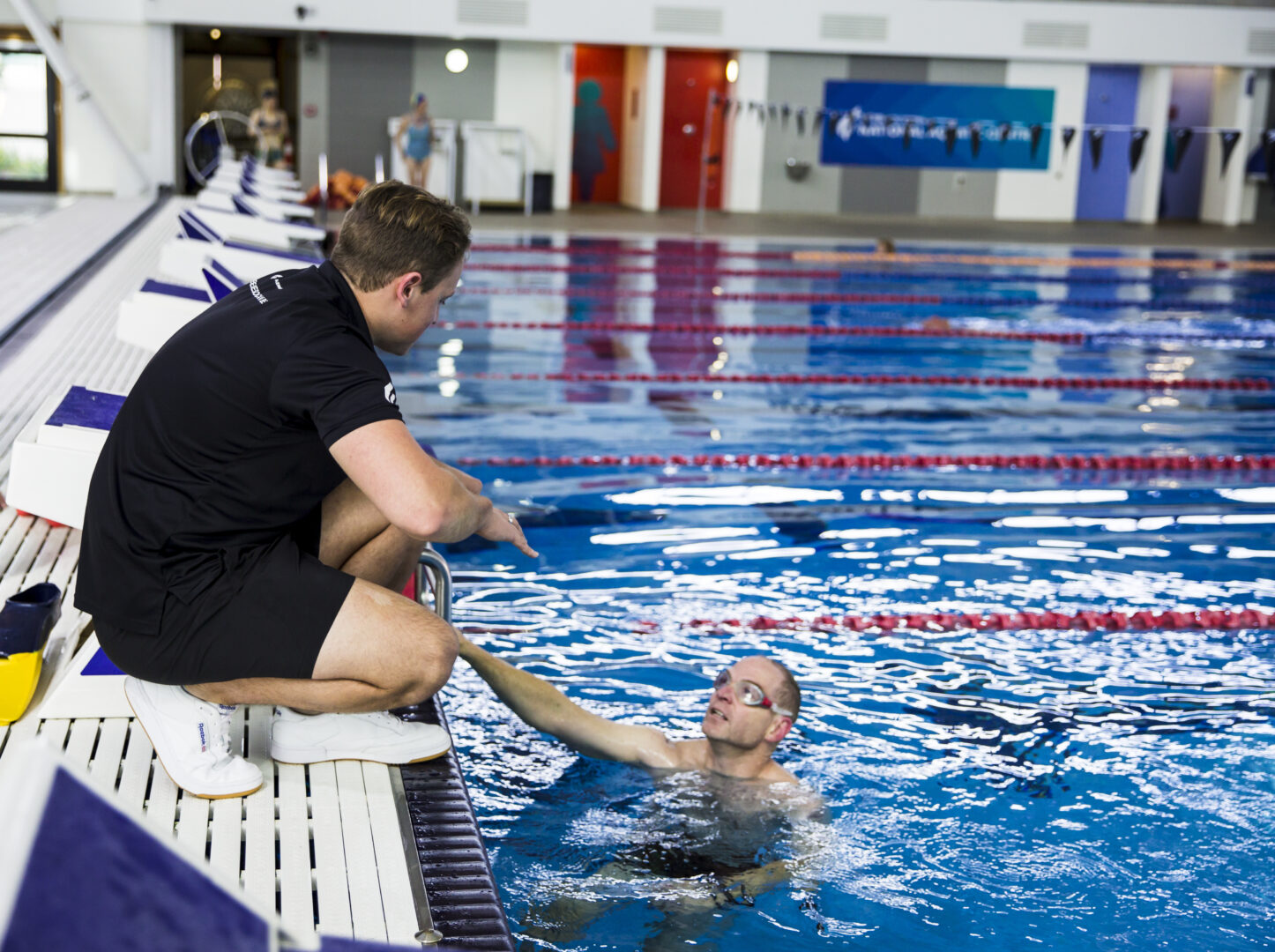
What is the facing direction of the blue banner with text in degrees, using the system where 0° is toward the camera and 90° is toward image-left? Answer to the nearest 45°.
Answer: approximately 0°

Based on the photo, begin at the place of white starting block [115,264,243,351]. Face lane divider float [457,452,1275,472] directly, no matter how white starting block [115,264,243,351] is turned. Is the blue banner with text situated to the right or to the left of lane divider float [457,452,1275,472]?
left

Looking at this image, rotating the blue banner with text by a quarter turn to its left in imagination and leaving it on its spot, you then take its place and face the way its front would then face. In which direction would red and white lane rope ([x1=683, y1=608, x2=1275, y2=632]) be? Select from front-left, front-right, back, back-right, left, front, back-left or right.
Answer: right

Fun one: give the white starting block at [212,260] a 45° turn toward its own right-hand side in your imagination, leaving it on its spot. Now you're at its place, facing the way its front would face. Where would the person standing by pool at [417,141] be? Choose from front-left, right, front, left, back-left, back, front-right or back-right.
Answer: back-left

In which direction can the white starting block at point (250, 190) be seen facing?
to the viewer's right

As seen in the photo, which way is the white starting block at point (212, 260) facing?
to the viewer's right

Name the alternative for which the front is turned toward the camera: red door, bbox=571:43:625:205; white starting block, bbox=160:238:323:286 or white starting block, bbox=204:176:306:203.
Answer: the red door

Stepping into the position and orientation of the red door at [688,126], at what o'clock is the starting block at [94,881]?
The starting block is roughly at 12 o'clock from the red door.

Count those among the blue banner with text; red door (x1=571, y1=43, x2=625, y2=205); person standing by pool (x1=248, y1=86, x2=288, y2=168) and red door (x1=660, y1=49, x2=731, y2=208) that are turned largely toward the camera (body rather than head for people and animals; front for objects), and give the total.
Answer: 4

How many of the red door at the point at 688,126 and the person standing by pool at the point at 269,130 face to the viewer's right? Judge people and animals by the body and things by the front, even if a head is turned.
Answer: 0

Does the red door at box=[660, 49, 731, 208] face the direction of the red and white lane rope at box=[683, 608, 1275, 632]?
yes

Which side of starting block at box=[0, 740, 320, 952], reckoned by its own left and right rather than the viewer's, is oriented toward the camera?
right

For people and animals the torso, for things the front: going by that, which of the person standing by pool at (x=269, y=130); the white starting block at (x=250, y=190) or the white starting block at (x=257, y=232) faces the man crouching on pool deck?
the person standing by pool

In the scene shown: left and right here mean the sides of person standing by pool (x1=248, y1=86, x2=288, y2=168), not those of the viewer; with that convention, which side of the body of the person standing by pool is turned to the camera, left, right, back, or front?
front

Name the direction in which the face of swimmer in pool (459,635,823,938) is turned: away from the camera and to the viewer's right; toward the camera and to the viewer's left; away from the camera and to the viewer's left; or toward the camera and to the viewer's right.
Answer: toward the camera and to the viewer's left

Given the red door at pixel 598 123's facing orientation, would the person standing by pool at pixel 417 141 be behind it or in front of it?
in front

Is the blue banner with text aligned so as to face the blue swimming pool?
yes

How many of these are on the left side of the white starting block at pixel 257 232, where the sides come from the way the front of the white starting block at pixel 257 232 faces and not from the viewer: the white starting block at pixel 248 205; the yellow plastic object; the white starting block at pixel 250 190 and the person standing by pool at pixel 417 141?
3

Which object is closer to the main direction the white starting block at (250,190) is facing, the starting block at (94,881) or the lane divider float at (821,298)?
the lane divider float

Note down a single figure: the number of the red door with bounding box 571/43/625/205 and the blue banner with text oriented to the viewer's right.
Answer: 0
